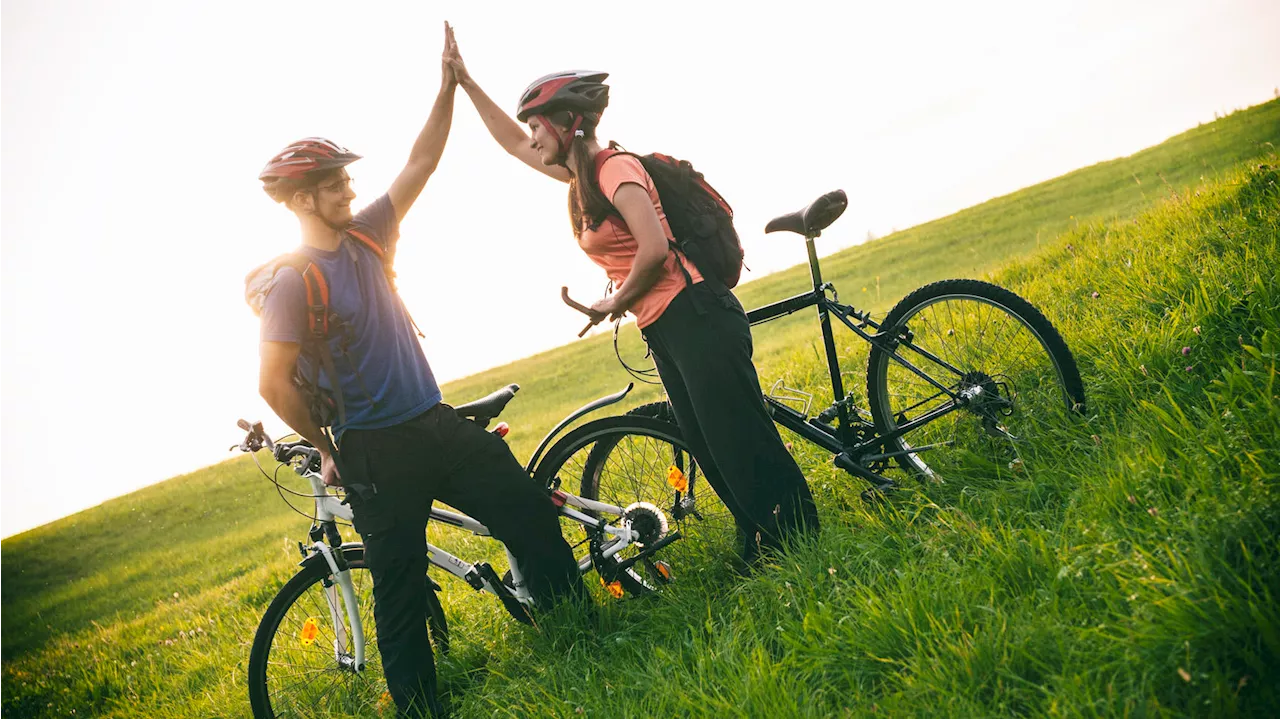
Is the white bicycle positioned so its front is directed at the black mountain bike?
no

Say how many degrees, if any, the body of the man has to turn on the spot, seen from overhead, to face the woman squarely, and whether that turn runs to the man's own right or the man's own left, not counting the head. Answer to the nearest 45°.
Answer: approximately 45° to the man's own left

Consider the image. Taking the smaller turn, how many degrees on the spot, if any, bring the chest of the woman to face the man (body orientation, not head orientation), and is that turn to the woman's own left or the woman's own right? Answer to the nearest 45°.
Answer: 0° — they already face them

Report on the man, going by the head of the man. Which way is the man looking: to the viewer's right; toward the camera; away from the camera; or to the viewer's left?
to the viewer's right

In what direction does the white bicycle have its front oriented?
to the viewer's left

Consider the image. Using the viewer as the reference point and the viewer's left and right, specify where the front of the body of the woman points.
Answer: facing to the left of the viewer

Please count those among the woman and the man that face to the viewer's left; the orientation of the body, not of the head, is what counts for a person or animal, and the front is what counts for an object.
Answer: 1

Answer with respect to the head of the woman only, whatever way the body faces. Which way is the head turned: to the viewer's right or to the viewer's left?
to the viewer's left

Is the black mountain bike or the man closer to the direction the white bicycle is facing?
the man

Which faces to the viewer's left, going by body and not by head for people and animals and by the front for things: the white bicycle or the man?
the white bicycle

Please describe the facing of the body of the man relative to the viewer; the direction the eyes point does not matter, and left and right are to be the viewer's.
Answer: facing the viewer and to the right of the viewer

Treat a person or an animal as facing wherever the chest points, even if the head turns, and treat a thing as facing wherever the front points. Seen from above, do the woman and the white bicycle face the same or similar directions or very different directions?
same or similar directions

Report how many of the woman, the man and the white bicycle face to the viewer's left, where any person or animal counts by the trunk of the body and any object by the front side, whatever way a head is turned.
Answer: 2

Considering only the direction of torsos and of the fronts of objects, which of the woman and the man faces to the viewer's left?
the woman
